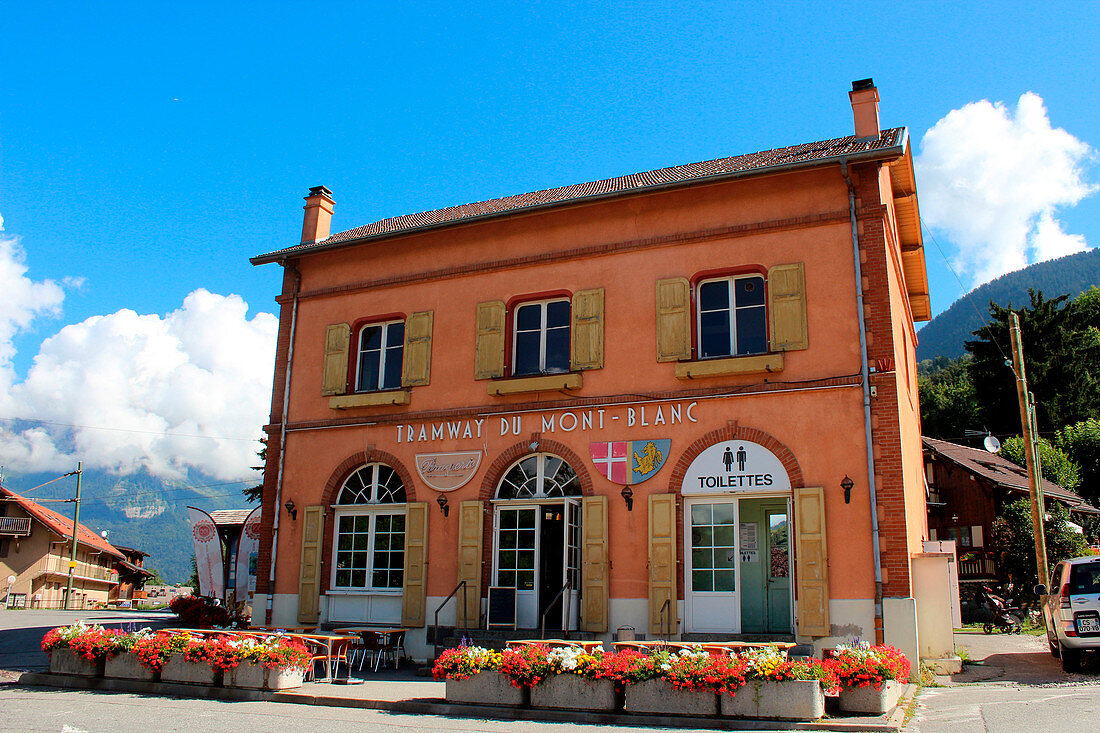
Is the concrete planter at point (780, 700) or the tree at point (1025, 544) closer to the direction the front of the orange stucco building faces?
the concrete planter

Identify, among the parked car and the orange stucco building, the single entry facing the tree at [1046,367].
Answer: the parked car

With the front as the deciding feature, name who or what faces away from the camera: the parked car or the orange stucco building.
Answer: the parked car

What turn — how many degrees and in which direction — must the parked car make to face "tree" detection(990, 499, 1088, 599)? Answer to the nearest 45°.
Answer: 0° — it already faces it

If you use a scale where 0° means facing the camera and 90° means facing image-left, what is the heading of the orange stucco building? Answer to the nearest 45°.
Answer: approximately 45°

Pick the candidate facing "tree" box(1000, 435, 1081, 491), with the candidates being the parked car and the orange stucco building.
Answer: the parked car

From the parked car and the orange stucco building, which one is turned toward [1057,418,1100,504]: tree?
the parked car

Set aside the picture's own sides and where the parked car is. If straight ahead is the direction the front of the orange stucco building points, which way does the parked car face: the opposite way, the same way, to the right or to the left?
the opposite way

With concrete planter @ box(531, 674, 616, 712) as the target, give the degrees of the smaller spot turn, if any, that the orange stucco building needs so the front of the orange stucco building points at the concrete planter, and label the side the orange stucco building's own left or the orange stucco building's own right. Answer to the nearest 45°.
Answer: approximately 45° to the orange stucco building's own left

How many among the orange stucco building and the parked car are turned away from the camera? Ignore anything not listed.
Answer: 1

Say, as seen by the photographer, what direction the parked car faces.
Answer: facing away from the viewer

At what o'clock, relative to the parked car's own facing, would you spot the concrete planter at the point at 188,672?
The concrete planter is roughly at 8 o'clock from the parked car.

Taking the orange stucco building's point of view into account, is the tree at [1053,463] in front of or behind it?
behind
